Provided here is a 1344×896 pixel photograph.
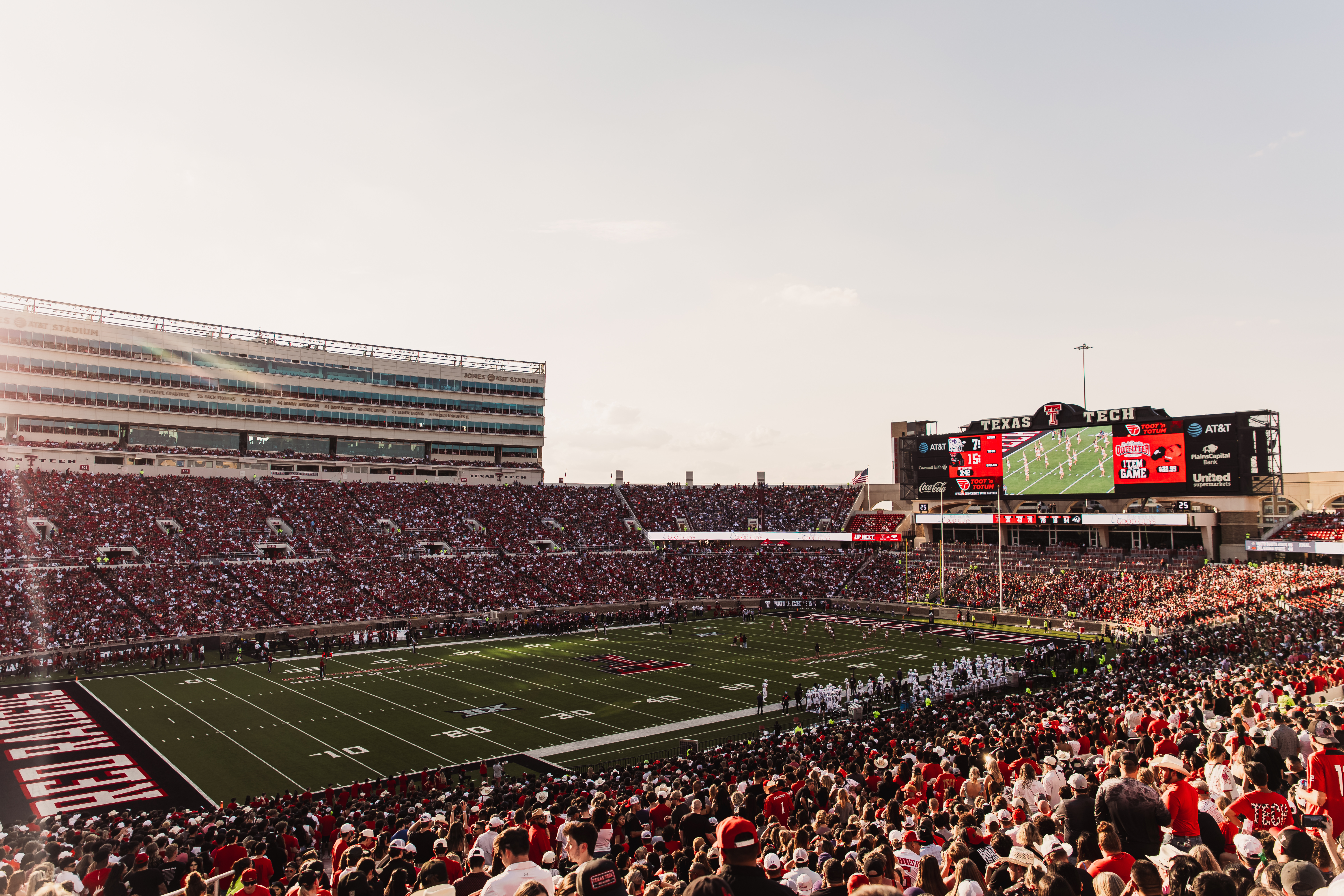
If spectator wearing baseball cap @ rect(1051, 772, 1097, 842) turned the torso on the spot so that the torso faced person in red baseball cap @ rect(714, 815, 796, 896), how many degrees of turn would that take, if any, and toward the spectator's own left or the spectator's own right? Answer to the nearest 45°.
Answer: approximately 90° to the spectator's own left

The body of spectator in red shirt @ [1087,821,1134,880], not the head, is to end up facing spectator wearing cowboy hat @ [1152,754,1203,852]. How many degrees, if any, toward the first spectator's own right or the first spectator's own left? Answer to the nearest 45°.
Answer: approximately 45° to the first spectator's own right

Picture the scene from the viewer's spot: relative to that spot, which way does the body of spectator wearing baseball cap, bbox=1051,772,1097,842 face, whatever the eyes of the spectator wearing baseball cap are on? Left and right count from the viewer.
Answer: facing away from the viewer and to the left of the viewer

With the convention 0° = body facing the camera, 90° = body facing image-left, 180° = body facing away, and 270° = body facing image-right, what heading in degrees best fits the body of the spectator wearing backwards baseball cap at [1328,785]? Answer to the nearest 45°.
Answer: approximately 135°

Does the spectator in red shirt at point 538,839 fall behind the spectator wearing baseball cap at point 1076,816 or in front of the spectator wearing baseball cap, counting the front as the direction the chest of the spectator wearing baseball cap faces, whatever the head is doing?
in front

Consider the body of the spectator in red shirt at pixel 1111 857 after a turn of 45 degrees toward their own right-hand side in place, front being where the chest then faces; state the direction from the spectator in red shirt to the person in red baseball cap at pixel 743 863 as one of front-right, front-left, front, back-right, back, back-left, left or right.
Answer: back-left

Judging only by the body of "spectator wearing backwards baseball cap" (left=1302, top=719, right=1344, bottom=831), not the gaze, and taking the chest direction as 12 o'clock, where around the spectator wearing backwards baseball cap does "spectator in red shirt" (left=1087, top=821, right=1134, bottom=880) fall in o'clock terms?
The spectator in red shirt is roughly at 8 o'clock from the spectator wearing backwards baseball cap.

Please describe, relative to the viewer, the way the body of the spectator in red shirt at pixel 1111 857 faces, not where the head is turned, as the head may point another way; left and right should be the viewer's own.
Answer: facing away from the viewer and to the left of the viewer

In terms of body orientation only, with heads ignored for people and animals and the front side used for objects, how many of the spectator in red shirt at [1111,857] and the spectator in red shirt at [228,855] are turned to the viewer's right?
0

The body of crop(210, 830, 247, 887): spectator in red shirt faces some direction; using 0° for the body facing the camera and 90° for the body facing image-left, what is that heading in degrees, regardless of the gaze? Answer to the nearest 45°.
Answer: approximately 180°
